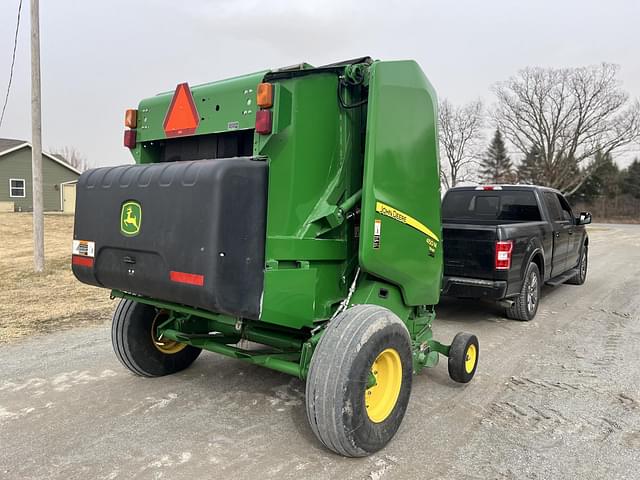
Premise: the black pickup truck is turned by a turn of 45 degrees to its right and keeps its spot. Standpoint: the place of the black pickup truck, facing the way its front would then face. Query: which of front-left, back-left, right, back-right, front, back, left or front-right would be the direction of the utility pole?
back

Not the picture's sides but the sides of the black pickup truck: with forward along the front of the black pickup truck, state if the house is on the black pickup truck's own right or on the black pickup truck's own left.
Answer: on the black pickup truck's own left

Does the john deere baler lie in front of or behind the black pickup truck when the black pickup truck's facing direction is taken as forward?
behind

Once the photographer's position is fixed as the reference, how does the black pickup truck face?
facing away from the viewer and to the right of the viewer

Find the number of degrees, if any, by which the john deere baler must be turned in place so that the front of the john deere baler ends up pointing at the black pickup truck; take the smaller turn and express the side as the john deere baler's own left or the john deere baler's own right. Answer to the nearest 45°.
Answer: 0° — it already faces it

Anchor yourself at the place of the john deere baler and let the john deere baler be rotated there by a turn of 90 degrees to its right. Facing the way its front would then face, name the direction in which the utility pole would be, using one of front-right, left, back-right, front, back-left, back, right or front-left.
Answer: back

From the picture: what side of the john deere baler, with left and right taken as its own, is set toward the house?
left

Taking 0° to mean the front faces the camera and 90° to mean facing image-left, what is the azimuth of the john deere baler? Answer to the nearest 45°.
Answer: approximately 225°

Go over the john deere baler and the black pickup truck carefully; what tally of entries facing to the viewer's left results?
0
